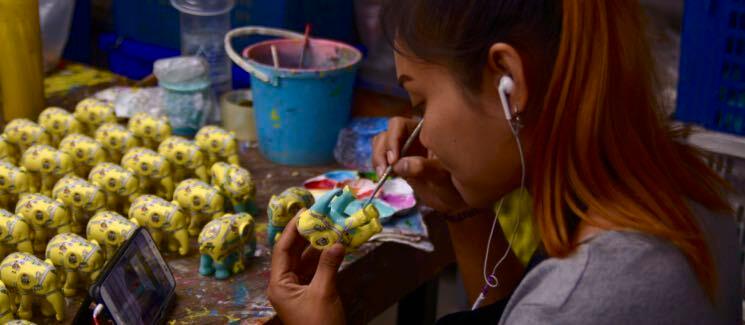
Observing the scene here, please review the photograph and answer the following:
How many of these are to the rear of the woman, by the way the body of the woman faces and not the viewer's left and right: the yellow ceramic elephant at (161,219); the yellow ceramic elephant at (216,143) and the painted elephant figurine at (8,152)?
0

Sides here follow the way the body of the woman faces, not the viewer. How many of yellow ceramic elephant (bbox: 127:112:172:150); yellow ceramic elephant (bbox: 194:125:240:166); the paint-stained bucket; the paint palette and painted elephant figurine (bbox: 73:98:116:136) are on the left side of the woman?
0

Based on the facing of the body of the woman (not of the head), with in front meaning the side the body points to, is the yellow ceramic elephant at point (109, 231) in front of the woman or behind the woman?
in front

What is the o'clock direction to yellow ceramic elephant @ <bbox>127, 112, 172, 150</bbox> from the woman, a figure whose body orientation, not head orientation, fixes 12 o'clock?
The yellow ceramic elephant is roughly at 1 o'clock from the woman.

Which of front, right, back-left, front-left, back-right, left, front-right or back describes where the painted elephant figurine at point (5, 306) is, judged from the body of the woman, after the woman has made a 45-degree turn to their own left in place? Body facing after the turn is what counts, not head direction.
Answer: front-right

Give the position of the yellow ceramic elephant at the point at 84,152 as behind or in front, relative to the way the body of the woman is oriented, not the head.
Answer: in front

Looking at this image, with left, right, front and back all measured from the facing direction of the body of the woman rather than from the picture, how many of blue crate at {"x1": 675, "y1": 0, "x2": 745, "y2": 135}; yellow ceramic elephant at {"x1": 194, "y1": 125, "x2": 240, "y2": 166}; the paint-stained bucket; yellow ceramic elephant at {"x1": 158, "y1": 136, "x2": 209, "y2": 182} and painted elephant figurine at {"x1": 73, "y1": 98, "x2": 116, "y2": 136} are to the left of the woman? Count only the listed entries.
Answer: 0

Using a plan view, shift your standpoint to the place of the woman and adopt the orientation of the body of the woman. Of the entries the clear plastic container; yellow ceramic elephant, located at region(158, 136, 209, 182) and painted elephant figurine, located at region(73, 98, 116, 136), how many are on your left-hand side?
0

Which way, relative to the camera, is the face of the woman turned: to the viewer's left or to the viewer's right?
to the viewer's left

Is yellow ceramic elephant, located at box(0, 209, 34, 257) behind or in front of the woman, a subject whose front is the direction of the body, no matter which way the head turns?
in front

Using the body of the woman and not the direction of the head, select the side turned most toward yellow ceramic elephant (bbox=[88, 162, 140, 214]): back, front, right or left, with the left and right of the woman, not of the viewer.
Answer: front

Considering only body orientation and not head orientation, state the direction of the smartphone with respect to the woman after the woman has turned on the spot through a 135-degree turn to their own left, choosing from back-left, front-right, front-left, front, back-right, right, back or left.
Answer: back-right

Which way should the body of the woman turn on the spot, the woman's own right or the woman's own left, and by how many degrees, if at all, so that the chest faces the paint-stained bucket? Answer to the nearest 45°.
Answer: approximately 45° to the woman's own right

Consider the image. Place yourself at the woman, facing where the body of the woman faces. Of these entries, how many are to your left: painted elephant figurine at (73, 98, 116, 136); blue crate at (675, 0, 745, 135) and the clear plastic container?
0

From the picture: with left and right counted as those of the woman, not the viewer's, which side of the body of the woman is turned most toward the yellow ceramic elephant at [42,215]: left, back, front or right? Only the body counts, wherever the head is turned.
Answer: front

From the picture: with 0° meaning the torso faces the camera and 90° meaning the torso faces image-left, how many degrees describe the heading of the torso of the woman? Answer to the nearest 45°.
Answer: approximately 90°

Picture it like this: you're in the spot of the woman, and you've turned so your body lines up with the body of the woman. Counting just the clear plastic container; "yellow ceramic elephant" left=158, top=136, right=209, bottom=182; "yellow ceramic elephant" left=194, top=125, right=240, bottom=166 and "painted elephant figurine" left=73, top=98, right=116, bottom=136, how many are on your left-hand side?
0
